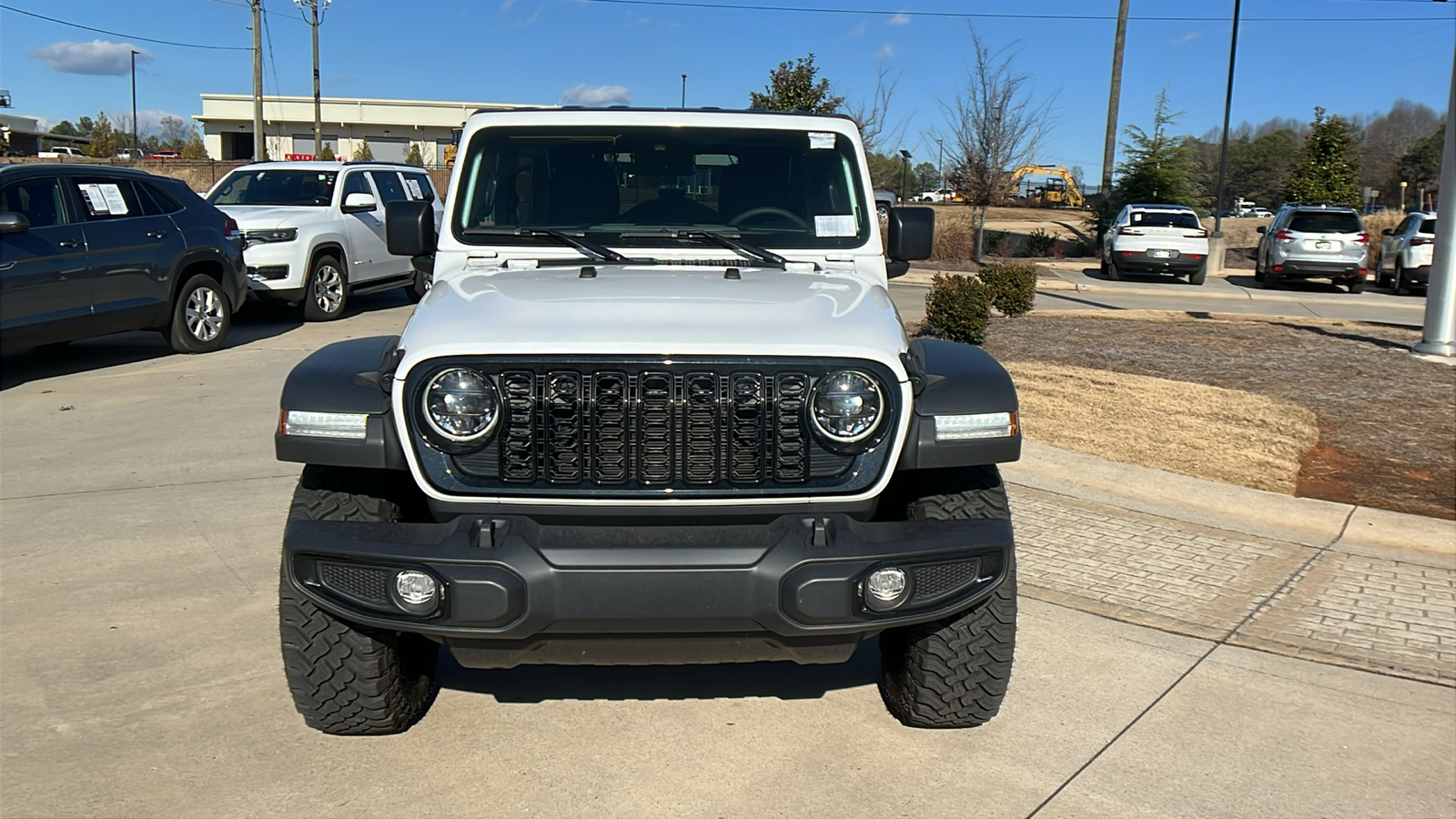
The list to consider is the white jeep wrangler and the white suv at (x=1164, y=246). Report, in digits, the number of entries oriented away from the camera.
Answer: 1

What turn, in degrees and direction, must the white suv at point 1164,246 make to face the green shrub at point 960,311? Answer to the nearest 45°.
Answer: approximately 180°

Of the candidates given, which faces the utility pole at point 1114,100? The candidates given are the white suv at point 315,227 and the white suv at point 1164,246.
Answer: the white suv at point 1164,246

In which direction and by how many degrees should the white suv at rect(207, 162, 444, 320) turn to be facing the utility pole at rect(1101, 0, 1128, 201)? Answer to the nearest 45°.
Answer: approximately 180°

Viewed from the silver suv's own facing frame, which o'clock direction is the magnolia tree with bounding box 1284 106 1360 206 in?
The magnolia tree is roughly at 12 o'clock from the silver suv.

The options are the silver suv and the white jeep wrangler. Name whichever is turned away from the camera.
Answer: the silver suv

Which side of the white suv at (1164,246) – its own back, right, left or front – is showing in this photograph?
back

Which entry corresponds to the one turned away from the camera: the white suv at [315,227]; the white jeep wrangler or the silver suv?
the silver suv

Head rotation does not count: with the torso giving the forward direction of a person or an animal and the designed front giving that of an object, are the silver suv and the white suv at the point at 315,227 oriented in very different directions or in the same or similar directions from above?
very different directions

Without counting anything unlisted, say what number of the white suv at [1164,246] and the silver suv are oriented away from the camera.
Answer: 2

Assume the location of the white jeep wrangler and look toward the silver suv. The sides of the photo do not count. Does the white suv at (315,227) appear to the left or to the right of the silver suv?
left

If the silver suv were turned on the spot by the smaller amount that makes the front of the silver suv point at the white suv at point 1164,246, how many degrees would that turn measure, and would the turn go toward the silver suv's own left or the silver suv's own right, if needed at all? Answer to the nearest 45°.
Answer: approximately 90° to the silver suv's own left

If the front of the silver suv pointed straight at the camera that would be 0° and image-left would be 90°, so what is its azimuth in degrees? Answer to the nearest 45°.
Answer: approximately 180°

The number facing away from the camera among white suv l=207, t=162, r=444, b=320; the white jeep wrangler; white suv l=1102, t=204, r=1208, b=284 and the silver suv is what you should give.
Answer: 2

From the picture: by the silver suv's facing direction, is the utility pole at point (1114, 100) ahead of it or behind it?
ahead

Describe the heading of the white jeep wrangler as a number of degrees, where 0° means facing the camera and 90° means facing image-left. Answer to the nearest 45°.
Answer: approximately 0°

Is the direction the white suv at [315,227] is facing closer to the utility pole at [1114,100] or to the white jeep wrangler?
the white jeep wrangler
